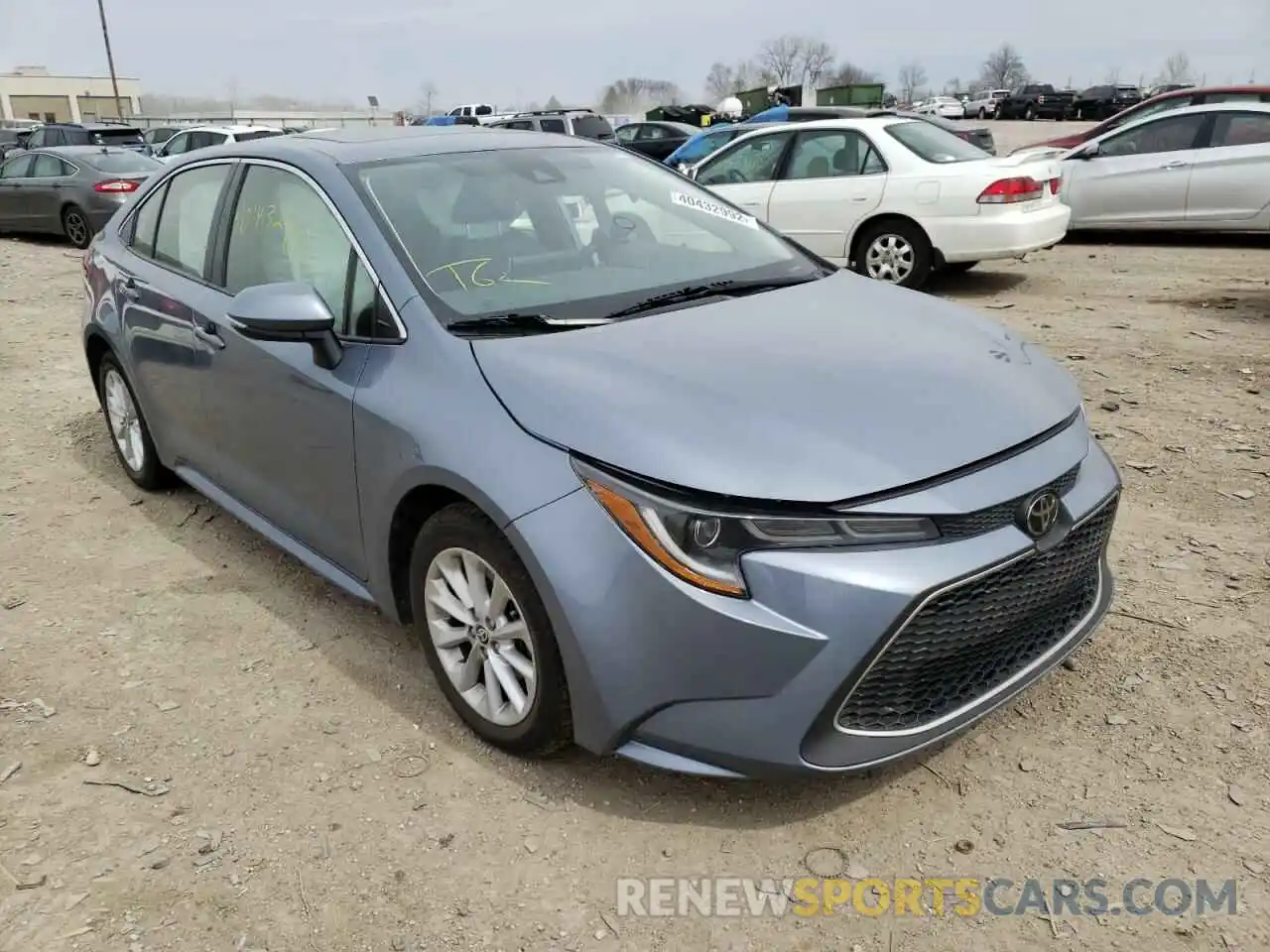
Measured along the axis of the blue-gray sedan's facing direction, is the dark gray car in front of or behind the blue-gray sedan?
behind

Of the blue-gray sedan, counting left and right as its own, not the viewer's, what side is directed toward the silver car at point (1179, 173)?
left

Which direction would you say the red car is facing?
to the viewer's left

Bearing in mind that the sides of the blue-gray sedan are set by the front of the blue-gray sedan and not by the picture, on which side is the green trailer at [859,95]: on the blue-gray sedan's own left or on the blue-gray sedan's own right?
on the blue-gray sedan's own left

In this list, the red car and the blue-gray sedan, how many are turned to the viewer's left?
1

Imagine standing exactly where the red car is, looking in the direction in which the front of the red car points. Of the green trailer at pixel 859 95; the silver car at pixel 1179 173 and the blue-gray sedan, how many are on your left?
2

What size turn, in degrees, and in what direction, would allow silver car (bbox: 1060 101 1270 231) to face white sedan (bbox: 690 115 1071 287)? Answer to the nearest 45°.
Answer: approximately 45° to its left

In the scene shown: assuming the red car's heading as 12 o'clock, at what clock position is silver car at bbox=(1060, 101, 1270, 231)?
The silver car is roughly at 9 o'clock from the red car.

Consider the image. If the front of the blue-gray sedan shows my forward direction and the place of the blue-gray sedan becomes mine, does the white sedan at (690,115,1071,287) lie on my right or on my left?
on my left

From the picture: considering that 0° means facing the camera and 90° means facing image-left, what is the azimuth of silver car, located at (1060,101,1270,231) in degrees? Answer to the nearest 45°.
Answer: approximately 90°
